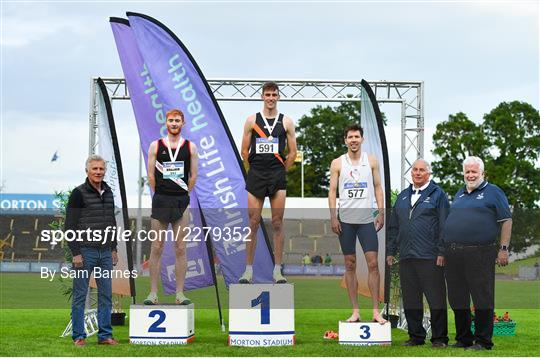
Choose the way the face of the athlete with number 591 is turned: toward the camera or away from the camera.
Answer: toward the camera

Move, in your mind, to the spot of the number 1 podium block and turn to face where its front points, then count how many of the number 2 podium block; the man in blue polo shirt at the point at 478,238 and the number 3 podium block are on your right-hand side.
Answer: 1

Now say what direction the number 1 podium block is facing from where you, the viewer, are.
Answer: facing the viewer

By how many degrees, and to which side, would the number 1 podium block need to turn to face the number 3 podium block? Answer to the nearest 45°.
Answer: approximately 90° to its left

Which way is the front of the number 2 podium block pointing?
toward the camera

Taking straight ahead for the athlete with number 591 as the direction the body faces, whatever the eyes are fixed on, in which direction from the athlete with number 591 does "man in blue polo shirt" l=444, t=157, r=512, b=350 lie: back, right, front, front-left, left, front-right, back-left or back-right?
left

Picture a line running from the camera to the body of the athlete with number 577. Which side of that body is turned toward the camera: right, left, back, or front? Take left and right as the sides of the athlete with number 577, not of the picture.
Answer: front

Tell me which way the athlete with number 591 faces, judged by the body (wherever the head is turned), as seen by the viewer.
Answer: toward the camera

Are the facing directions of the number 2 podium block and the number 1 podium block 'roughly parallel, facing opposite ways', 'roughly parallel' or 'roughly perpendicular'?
roughly parallel

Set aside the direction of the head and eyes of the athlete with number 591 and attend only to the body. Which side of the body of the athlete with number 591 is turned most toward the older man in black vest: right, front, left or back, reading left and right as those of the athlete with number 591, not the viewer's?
right

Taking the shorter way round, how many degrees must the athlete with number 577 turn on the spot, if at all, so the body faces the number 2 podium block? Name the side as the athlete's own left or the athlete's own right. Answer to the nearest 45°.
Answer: approximately 90° to the athlete's own right

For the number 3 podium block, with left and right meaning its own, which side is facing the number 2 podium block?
right
